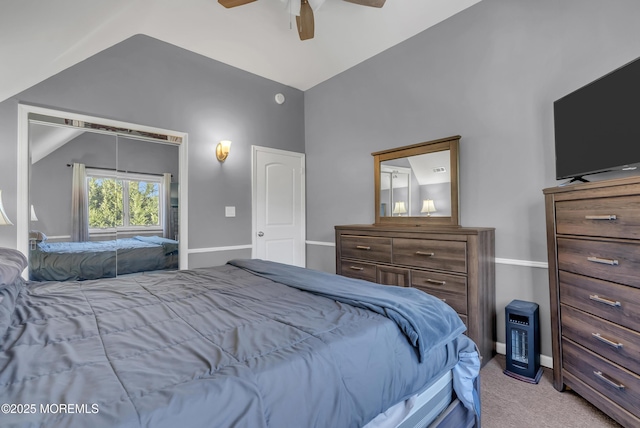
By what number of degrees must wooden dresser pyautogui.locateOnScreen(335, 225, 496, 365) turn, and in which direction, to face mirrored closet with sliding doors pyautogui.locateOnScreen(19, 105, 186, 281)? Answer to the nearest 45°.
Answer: approximately 45° to its right

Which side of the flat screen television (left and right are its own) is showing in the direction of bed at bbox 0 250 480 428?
front

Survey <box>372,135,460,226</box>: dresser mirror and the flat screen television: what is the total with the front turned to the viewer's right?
0

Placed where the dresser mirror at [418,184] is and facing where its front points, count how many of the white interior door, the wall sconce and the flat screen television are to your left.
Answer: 1

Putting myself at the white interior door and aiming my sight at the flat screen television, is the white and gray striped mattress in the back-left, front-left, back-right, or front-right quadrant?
front-right

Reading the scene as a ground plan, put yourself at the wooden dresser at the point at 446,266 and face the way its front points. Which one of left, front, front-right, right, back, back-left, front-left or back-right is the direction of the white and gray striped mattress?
front-left

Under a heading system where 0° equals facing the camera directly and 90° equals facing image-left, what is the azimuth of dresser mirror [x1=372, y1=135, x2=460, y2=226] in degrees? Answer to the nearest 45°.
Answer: approximately 45°

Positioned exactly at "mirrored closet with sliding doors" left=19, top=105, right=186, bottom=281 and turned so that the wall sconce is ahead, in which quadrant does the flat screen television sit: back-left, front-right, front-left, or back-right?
front-right

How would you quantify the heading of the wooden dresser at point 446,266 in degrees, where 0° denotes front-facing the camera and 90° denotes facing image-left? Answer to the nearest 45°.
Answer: approximately 45°

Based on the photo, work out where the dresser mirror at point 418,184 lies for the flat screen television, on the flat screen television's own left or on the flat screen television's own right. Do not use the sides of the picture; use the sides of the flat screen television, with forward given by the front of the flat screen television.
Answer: on the flat screen television's own right
